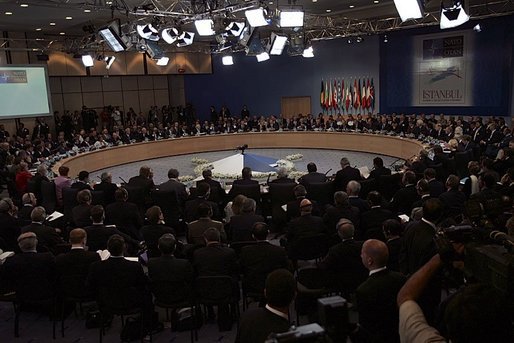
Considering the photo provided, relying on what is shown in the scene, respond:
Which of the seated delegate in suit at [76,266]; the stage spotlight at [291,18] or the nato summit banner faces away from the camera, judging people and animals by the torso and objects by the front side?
the seated delegate in suit

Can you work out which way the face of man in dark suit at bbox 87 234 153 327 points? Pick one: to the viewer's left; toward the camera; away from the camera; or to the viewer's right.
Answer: away from the camera

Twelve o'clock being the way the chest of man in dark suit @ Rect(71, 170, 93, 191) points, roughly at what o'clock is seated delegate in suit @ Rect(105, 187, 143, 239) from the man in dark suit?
The seated delegate in suit is roughly at 4 o'clock from the man in dark suit.

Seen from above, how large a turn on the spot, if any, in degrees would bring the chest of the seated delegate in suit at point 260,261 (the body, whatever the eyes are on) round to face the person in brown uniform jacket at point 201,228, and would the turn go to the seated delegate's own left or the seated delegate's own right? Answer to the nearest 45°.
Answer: approximately 45° to the seated delegate's own left

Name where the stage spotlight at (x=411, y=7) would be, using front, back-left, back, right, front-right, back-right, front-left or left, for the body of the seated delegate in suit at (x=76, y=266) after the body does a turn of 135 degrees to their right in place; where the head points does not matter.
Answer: front-left

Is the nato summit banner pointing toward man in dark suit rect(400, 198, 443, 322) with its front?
yes

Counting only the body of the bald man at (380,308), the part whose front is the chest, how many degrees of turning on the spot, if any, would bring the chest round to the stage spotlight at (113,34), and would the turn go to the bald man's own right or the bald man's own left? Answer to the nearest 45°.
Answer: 0° — they already face it

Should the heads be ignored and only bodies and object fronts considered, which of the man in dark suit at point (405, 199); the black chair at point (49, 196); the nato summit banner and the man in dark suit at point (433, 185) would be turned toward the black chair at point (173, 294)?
the nato summit banner

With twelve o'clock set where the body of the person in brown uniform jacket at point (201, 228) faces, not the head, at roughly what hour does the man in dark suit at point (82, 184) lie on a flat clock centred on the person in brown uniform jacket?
The man in dark suit is roughly at 11 o'clock from the person in brown uniform jacket.

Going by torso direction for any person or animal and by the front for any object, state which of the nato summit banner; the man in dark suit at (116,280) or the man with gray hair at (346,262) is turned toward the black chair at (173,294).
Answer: the nato summit banner

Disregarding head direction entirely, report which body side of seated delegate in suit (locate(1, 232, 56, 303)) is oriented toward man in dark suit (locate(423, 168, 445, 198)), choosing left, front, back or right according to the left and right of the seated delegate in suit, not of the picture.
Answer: right

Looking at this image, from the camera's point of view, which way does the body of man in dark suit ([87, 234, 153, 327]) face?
away from the camera

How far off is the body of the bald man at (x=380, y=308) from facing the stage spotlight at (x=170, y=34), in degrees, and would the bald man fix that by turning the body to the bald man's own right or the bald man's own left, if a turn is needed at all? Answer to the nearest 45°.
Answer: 0° — they already face it
